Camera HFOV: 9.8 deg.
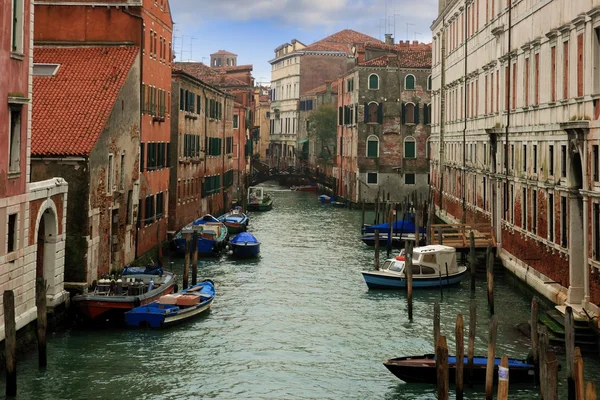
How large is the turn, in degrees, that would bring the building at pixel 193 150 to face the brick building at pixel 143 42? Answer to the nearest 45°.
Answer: approximately 45° to its right

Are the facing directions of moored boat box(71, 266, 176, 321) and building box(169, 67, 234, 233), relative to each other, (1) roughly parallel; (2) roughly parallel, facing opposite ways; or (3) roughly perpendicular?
roughly perpendicular

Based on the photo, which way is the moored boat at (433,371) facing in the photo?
to the viewer's left

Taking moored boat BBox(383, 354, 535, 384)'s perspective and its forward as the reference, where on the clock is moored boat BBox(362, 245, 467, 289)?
moored boat BBox(362, 245, 467, 289) is roughly at 3 o'clock from moored boat BBox(383, 354, 535, 384).

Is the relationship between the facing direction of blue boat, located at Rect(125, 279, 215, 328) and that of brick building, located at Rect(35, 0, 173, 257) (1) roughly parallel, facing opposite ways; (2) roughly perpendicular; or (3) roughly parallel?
roughly perpendicular

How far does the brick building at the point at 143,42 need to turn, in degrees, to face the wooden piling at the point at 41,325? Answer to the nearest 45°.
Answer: approximately 45° to its right

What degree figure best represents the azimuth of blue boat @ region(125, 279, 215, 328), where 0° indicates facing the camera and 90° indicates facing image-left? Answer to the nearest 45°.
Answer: approximately 225°

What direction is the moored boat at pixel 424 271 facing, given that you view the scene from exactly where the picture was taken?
facing to the left of the viewer
